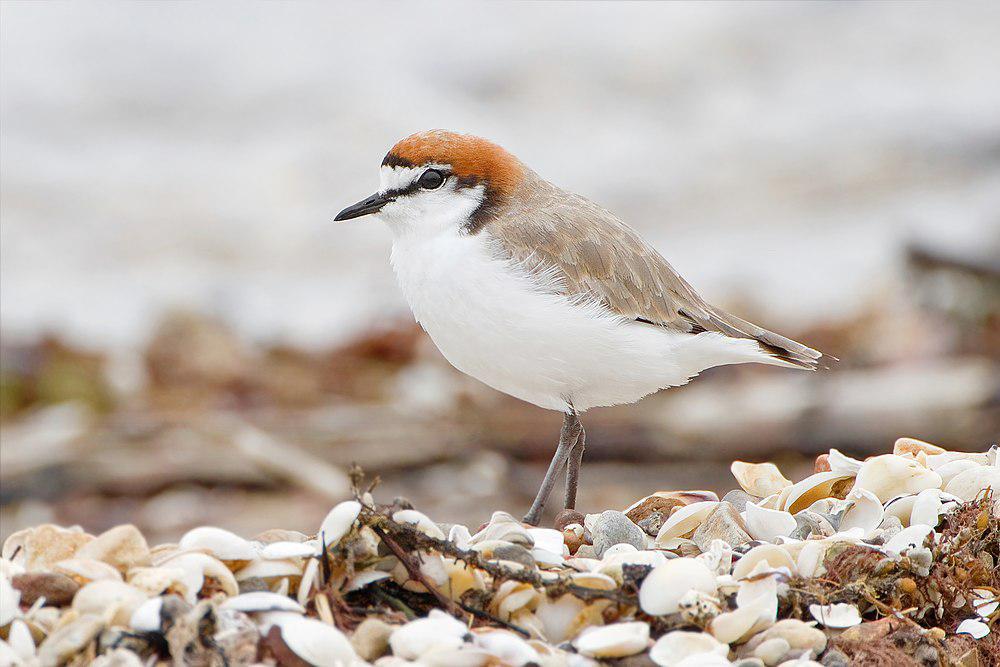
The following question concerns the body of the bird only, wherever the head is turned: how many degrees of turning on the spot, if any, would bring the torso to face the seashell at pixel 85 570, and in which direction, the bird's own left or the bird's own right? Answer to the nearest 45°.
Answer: approximately 45° to the bird's own left

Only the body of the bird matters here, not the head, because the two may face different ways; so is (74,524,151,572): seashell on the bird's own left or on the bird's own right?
on the bird's own left

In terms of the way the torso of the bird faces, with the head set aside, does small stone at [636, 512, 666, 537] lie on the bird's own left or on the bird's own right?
on the bird's own left

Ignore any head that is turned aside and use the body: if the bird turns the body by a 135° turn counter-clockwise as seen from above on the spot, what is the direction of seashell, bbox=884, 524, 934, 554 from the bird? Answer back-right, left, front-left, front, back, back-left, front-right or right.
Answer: front

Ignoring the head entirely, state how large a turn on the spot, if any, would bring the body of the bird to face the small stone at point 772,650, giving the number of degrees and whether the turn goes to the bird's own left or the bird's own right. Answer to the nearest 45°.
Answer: approximately 135° to the bird's own left

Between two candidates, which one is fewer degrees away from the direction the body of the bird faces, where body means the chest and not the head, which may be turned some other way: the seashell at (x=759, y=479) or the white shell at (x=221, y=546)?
the white shell

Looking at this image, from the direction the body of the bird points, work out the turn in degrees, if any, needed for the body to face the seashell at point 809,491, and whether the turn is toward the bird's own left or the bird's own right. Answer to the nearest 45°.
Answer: approximately 135° to the bird's own left

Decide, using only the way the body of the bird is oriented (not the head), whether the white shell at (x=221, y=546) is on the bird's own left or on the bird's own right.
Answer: on the bird's own left

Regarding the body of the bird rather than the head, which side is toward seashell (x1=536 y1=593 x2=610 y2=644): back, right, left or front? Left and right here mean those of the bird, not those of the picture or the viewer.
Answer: left

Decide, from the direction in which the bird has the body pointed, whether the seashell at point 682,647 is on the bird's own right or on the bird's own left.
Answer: on the bird's own left

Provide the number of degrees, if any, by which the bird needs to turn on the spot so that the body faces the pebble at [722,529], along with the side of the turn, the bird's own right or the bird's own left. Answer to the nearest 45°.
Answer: approximately 135° to the bird's own left

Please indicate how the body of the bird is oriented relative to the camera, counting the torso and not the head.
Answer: to the viewer's left
